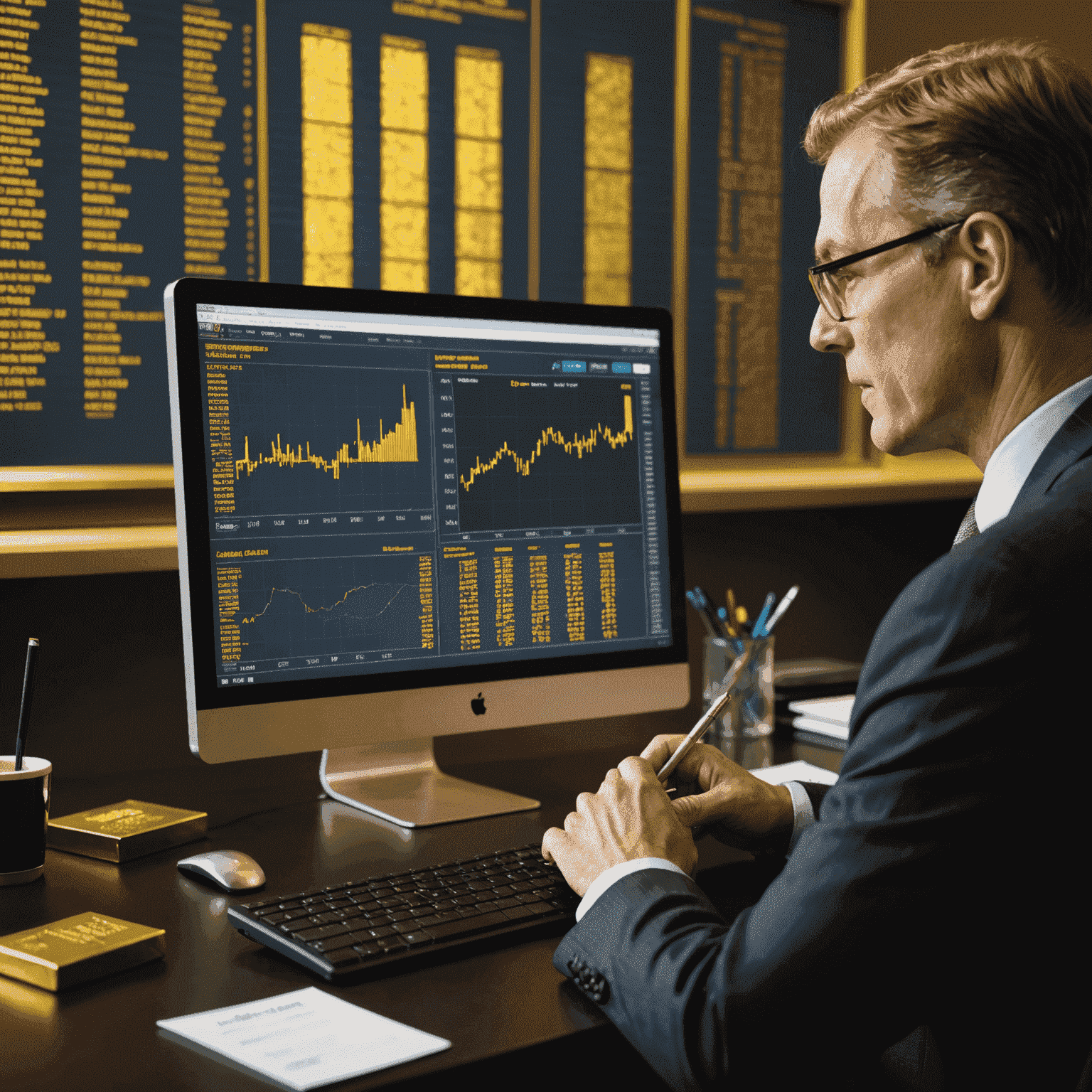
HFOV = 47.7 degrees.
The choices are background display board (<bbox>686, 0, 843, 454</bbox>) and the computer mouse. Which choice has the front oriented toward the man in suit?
the background display board

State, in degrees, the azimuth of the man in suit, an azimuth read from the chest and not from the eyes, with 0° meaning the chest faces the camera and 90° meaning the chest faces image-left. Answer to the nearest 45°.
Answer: approximately 135°

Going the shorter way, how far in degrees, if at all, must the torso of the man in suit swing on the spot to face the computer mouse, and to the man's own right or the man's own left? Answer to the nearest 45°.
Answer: approximately 45° to the man's own left

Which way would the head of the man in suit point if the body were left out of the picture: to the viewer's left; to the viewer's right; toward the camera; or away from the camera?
to the viewer's left

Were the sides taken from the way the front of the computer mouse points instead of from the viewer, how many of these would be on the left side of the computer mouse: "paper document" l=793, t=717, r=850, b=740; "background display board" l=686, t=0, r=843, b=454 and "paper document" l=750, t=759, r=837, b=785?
0

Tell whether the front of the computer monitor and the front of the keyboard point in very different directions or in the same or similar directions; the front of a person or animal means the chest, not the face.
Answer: same or similar directions

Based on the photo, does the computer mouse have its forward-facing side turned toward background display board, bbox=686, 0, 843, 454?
no

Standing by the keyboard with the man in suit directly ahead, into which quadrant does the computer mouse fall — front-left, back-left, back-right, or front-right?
back-left

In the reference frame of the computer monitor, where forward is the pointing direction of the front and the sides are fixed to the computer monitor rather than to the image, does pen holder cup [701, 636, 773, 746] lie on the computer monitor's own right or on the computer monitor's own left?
on the computer monitor's own left

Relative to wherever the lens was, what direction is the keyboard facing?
facing the viewer and to the right of the viewer

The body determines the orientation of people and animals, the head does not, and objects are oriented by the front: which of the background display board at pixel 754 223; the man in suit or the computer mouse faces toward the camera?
the background display board

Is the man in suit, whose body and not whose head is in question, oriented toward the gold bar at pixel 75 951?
no

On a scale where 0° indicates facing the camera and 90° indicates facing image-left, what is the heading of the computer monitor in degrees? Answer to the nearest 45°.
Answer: approximately 315°

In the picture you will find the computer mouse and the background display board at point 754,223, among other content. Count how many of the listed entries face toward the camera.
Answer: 1

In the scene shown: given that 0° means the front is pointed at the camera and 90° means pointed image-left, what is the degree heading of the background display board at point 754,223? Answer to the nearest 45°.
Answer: approximately 0°

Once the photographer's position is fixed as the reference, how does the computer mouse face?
facing away from the viewer and to the left of the viewer

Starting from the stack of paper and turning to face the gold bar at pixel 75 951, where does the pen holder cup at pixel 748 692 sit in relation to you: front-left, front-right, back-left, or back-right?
front-right
